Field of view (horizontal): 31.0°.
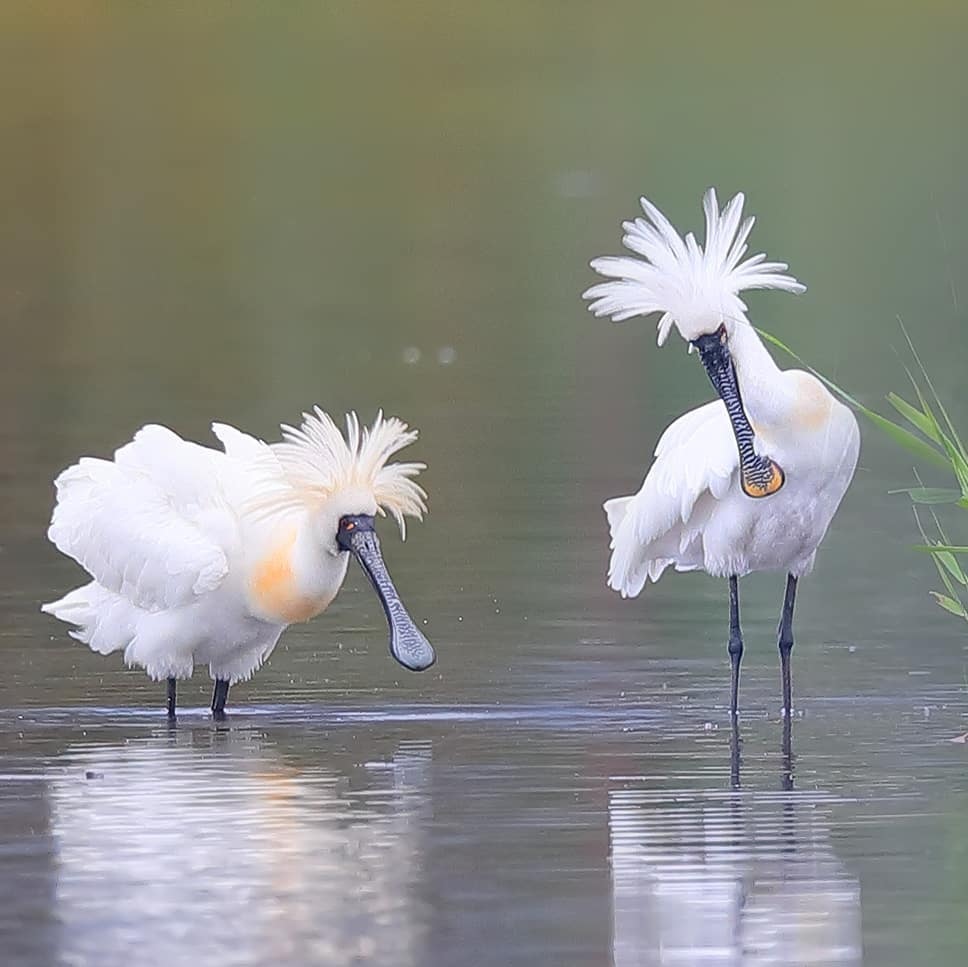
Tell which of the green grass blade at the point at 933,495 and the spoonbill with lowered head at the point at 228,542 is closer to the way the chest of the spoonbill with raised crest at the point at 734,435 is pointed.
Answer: the green grass blade

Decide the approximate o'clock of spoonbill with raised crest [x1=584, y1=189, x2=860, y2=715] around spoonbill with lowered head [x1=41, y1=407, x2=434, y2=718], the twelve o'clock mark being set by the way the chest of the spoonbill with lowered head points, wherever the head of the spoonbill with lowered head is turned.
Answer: The spoonbill with raised crest is roughly at 11 o'clock from the spoonbill with lowered head.

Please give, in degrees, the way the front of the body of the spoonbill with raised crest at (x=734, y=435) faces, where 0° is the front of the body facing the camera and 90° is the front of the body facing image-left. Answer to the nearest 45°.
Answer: approximately 315°

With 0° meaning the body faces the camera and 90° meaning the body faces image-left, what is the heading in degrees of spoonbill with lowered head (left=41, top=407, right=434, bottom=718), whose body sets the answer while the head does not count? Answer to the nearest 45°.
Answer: approximately 315°
